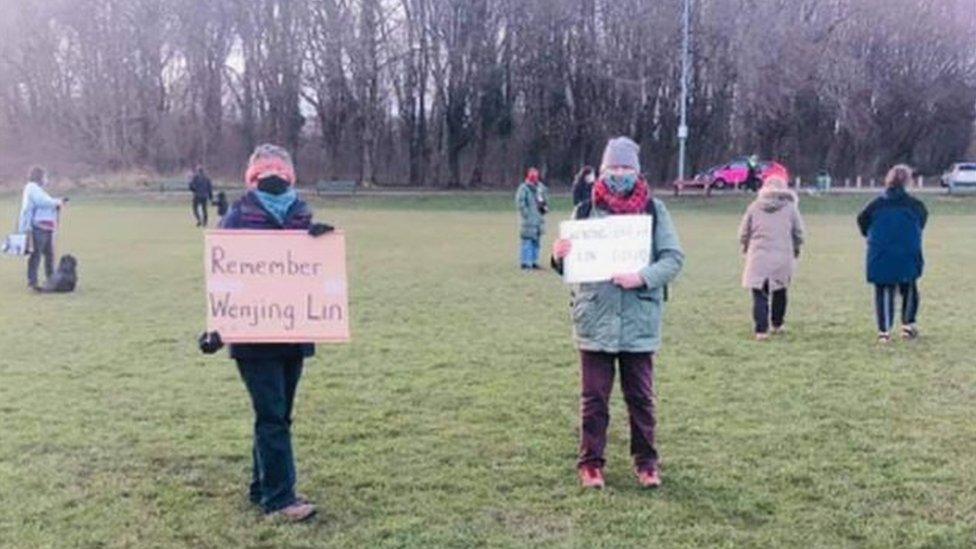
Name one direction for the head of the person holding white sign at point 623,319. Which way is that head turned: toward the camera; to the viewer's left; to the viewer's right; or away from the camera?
toward the camera

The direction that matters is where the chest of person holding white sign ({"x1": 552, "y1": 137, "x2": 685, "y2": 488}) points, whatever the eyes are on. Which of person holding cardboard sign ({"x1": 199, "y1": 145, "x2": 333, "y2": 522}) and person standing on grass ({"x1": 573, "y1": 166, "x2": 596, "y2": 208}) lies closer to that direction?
the person holding cardboard sign

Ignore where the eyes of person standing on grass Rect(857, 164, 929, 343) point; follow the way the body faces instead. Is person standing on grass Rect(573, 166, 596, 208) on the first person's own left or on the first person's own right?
on the first person's own left

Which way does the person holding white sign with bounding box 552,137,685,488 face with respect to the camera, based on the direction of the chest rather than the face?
toward the camera

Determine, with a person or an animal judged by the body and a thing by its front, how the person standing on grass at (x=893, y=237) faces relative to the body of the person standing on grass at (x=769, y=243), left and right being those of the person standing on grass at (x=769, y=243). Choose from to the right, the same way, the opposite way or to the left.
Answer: the same way

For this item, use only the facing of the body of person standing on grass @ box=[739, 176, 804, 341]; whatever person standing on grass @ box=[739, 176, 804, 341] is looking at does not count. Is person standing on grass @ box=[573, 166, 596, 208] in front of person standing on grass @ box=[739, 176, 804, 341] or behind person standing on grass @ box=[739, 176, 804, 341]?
in front

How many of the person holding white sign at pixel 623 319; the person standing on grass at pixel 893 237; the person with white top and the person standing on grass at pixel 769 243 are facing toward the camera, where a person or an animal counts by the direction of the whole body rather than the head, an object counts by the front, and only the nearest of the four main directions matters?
1

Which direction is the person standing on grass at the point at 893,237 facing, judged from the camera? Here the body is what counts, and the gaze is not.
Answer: away from the camera

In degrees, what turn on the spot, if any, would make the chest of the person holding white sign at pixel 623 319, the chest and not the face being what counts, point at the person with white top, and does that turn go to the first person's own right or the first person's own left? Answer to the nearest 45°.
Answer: approximately 135° to the first person's own right

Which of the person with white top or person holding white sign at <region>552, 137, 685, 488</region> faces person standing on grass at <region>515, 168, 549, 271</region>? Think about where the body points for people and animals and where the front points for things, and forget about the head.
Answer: the person with white top

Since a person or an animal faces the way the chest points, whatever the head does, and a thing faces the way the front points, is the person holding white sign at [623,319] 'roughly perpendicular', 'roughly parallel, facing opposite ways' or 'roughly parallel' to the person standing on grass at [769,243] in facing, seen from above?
roughly parallel, facing opposite ways

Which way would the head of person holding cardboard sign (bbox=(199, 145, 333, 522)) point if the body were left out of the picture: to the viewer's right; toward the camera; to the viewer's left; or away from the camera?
toward the camera

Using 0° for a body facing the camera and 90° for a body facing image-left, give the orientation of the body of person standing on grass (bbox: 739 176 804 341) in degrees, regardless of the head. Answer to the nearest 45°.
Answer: approximately 180°

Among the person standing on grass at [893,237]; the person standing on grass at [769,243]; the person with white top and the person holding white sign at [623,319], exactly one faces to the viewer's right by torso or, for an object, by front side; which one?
the person with white top

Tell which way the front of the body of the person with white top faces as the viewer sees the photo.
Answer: to the viewer's right

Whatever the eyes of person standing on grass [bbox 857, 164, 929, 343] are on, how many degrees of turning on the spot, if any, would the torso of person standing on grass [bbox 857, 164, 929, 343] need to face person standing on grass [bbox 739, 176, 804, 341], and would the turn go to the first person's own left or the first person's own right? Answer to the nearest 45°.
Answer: approximately 90° to the first person's own left
